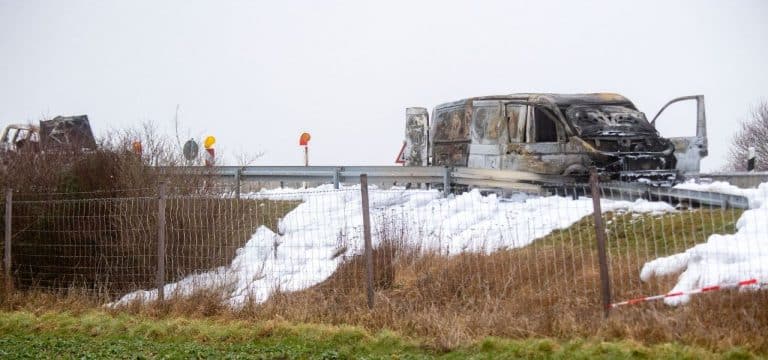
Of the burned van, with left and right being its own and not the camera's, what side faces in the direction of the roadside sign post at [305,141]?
back

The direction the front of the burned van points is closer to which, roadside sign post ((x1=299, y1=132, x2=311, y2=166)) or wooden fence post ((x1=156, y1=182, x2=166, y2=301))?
the wooden fence post

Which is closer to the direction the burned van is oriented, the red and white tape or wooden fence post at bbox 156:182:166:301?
the red and white tape

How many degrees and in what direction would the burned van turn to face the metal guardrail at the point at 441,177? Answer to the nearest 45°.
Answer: approximately 135° to its right

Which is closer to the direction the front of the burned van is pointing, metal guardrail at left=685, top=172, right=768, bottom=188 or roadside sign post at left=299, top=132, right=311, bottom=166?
the metal guardrail

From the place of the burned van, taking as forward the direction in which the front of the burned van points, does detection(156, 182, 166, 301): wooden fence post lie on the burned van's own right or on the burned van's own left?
on the burned van's own right

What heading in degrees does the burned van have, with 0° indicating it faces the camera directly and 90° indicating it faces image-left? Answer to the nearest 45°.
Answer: approximately 315°
